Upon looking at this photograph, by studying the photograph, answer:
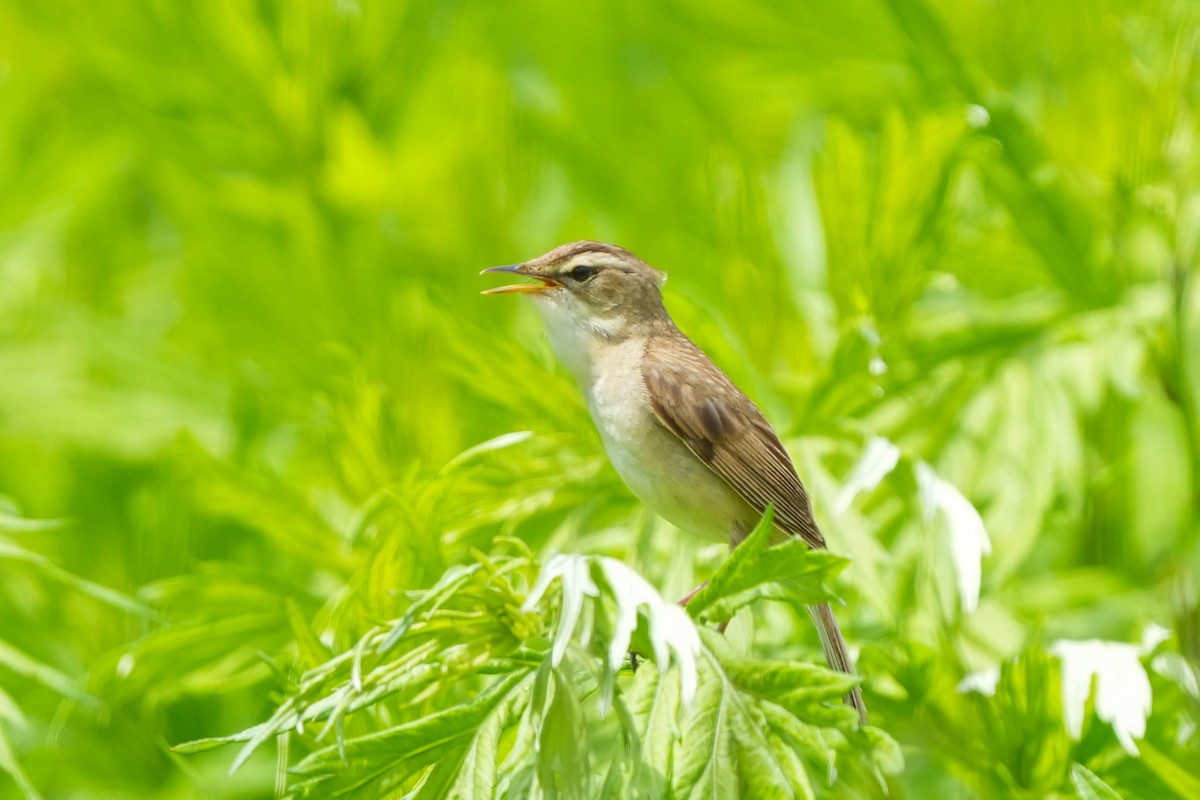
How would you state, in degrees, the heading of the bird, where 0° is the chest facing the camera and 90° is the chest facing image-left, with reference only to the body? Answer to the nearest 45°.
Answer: approximately 90°

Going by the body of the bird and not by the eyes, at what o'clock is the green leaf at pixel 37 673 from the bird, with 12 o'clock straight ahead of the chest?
The green leaf is roughly at 11 o'clock from the bird.

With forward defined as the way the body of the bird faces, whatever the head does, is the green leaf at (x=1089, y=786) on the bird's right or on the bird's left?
on the bird's left

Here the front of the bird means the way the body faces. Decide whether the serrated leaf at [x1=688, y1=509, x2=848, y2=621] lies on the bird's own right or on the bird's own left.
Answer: on the bird's own left

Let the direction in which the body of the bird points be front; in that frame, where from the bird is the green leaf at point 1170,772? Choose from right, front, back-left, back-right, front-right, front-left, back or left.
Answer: back-left

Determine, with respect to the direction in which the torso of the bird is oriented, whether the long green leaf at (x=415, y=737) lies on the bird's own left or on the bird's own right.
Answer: on the bird's own left
